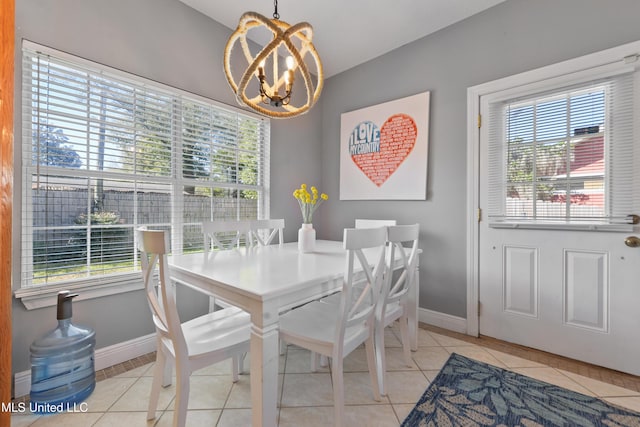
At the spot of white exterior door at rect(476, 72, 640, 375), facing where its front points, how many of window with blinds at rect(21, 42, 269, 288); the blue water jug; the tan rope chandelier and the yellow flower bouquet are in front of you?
4

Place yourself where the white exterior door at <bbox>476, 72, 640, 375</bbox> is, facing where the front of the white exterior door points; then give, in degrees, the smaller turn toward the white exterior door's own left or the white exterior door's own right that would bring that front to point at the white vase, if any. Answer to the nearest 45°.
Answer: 0° — it already faces it

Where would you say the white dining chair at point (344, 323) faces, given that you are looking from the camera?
facing away from the viewer and to the left of the viewer

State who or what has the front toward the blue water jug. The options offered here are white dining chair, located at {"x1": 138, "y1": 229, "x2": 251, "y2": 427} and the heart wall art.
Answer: the heart wall art

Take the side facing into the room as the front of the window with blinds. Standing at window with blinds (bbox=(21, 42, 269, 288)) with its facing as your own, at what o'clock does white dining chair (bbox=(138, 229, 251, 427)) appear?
The white dining chair is roughly at 1 o'clock from the window with blinds.

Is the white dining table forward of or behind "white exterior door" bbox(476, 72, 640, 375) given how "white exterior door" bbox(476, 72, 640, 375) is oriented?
forward

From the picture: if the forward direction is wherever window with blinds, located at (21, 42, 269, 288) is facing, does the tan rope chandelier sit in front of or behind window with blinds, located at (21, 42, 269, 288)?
in front

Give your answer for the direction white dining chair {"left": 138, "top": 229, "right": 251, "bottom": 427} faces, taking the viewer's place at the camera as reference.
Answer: facing away from the viewer and to the right of the viewer

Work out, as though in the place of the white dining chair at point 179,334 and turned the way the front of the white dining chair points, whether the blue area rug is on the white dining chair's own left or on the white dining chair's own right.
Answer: on the white dining chair's own right

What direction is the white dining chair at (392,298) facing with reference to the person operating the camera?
facing away from the viewer and to the left of the viewer

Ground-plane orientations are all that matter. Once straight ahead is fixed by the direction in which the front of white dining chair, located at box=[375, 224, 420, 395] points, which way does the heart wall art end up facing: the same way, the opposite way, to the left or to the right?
to the left

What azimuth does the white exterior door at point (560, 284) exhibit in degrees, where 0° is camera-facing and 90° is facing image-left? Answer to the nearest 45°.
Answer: approximately 45°
